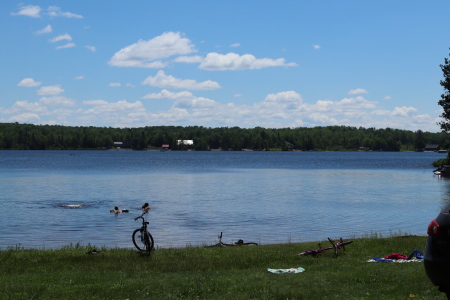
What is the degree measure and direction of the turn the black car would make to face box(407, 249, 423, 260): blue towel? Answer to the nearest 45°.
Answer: approximately 45° to its left

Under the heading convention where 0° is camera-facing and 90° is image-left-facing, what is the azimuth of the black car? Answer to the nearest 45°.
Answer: approximately 225°

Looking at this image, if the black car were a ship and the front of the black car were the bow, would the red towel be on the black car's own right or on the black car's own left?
on the black car's own left

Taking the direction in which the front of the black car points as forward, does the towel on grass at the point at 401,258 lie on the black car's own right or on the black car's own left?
on the black car's own left
